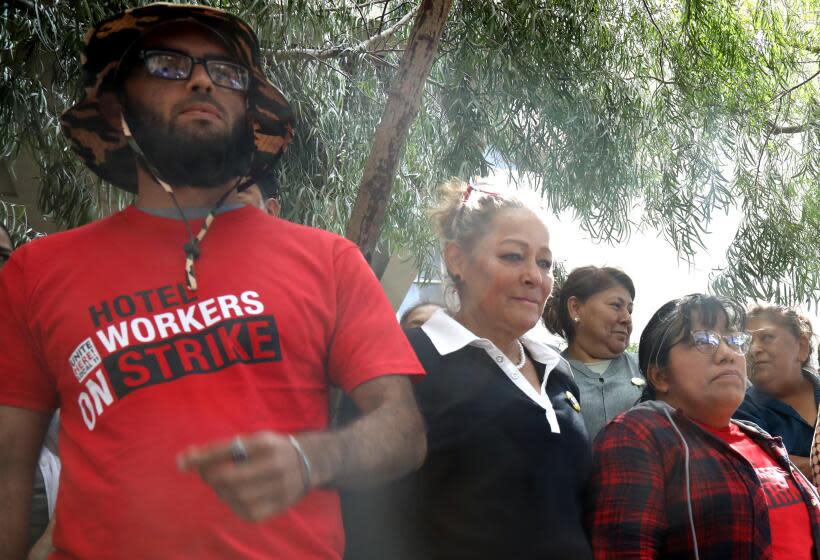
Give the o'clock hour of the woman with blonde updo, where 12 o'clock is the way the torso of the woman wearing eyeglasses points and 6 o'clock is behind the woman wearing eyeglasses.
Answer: The woman with blonde updo is roughly at 3 o'clock from the woman wearing eyeglasses.

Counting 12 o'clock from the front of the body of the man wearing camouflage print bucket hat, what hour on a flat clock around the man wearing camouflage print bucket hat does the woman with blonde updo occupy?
The woman with blonde updo is roughly at 8 o'clock from the man wearing camouflage print bucket hat.

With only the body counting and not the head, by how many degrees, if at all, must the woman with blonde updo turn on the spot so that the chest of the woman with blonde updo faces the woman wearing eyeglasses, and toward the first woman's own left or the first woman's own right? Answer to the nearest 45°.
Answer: approximately 90° to the first woman's own left

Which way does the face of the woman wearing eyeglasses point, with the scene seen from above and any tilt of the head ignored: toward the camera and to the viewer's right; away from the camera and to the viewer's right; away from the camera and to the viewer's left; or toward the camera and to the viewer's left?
toward the camera and to the viewer's right

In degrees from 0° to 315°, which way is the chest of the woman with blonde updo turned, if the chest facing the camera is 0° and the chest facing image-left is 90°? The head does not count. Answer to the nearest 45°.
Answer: approximately 315°

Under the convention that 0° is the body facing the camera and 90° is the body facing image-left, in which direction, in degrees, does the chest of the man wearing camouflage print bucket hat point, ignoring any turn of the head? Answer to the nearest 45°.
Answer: approximately 0°

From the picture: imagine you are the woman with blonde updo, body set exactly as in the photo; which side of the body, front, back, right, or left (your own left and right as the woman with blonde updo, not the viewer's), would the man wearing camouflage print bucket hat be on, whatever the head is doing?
right

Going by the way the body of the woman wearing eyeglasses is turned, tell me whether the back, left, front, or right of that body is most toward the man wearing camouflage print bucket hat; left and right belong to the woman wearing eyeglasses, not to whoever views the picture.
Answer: right
